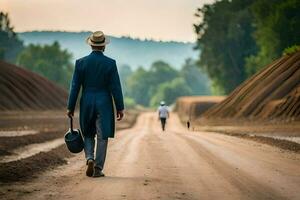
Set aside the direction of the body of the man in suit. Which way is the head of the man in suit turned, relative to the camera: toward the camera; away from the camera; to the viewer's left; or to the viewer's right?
away from the camera

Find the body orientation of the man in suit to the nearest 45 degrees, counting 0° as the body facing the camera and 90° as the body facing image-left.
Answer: approximately 180°
